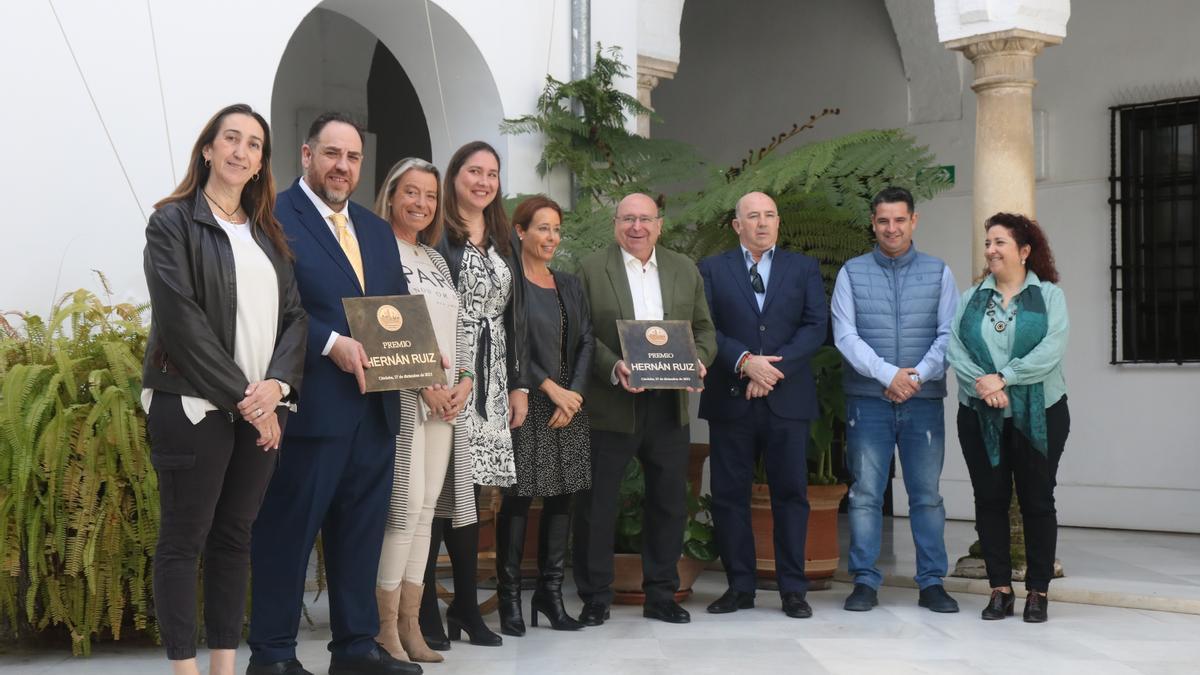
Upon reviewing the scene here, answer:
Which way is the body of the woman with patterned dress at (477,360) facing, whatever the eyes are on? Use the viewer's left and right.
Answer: facing the viewer and to the right of the viewer

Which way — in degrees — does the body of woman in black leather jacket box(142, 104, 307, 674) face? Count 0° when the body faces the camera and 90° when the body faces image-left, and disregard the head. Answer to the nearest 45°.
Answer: approximately 315°

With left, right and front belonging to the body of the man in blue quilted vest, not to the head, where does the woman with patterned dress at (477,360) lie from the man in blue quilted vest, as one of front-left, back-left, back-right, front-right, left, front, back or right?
front-right

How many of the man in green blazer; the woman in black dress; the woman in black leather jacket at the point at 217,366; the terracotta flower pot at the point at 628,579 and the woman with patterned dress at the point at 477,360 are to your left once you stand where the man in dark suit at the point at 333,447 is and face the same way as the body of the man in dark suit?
4

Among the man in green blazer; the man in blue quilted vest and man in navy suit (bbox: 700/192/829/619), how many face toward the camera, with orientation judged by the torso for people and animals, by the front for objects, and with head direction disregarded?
3

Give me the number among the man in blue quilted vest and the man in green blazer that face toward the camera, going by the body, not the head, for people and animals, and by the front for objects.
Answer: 2

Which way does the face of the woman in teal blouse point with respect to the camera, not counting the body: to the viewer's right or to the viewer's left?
to the viewer's left

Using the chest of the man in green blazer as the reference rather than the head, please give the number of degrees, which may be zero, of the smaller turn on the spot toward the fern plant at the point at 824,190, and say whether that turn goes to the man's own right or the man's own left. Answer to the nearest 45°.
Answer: approximately 135° to the man's own left
